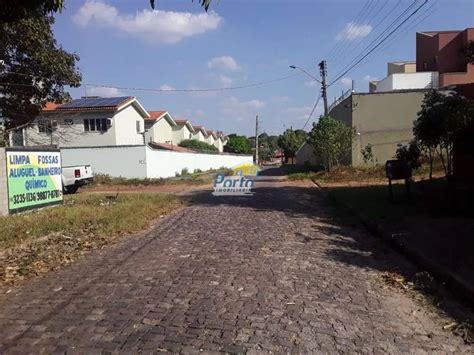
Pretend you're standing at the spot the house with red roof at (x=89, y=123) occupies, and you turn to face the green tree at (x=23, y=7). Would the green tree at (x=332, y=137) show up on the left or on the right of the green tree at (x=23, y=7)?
left

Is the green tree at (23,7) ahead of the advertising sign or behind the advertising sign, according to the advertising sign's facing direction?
ahead

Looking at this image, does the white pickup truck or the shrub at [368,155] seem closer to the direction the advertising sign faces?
the shrub

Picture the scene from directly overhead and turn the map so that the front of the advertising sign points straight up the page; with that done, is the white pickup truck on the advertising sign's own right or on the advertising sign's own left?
on the advertising sign's own left

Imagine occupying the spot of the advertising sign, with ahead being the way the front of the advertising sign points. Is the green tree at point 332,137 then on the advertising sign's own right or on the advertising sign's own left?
on the advertising sign's own left

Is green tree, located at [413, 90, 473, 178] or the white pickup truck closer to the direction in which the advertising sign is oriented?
the green tree

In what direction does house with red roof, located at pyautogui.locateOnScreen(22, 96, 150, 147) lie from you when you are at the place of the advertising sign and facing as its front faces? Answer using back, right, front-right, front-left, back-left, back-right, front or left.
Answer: back-left

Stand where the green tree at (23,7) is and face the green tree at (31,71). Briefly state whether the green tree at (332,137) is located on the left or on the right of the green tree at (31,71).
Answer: right

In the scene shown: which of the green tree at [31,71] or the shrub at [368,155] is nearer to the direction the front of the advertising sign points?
the shrub

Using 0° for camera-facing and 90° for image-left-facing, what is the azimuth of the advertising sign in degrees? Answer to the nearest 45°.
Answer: approximately 315°
